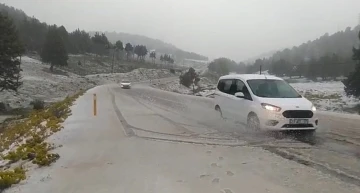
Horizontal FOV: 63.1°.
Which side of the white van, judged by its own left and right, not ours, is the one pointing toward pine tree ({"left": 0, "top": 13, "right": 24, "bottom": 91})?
back

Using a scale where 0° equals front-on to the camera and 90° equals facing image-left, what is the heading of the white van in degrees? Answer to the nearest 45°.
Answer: approximately 315°

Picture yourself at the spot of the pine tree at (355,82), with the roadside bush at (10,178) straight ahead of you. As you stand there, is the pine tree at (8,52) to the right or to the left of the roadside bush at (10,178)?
right

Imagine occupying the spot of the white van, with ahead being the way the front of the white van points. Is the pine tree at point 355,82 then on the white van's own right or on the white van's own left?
on the white van's own left
